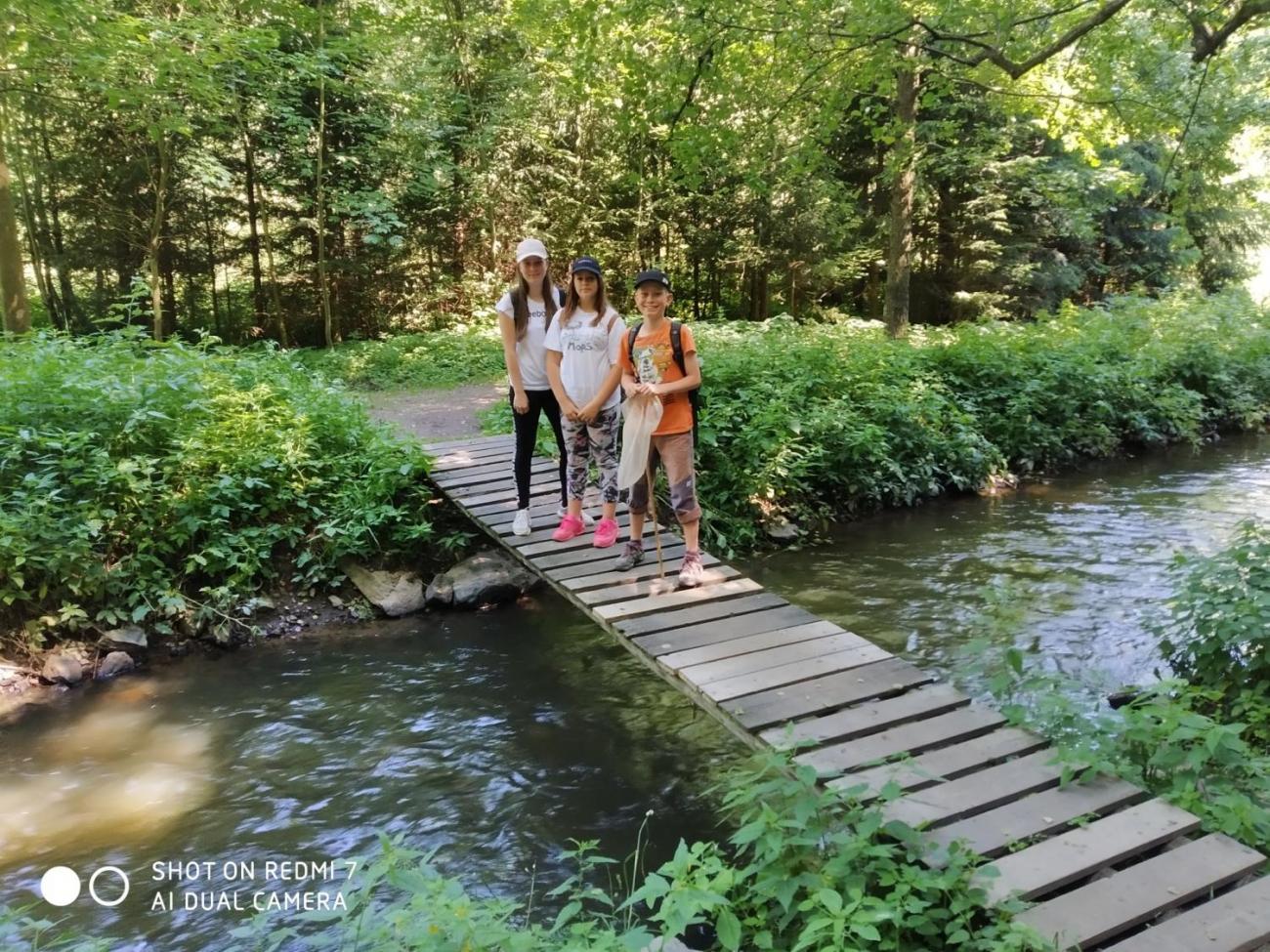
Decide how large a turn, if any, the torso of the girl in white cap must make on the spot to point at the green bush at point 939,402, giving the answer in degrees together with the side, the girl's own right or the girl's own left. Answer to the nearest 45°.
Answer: approximately 135° to the girl's own left

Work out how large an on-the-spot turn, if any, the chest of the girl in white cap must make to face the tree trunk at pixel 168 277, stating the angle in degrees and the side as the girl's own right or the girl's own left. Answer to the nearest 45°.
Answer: approximately 135° to the girl's own right

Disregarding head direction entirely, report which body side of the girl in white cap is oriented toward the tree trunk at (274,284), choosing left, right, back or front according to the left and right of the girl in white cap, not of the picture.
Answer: back

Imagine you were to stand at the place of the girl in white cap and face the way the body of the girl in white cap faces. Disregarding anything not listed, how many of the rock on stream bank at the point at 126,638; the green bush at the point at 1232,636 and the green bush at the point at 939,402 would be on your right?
1

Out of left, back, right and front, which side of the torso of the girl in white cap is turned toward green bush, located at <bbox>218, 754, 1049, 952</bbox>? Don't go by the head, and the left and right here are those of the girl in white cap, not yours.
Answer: front

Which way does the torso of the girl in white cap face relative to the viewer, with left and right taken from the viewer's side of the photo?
facing the viewer

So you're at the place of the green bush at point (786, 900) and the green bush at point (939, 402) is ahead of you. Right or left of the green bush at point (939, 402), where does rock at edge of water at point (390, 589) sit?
left

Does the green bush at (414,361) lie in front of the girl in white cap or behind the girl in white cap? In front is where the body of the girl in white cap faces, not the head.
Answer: behind

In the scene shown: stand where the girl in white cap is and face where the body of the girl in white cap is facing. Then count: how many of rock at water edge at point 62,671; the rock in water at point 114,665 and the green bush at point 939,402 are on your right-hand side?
2

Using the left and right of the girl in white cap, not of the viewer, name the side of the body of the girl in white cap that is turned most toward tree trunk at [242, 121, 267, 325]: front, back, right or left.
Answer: back

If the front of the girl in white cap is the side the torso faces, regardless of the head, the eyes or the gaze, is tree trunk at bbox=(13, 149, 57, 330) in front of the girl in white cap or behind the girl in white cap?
behind

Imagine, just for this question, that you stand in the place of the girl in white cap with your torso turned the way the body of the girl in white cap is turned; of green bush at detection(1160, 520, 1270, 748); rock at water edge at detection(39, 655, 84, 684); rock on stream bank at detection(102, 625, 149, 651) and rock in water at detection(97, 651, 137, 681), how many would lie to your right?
3
